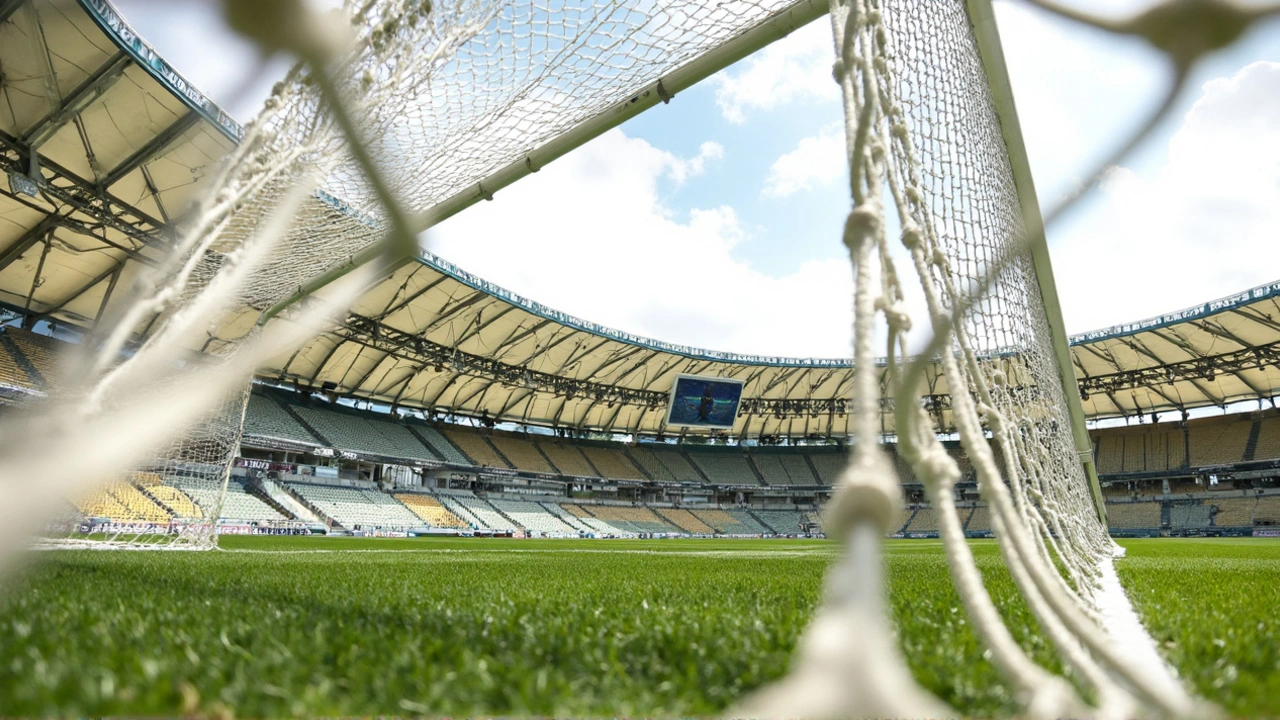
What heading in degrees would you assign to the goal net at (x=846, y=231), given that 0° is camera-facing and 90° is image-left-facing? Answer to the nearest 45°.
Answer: approximately 225°
